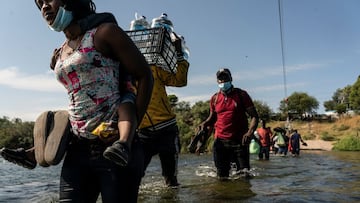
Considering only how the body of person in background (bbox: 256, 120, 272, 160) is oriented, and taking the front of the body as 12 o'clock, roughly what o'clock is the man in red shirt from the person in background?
The man in red shirt is roughly at 12 o'clock from the person in background.

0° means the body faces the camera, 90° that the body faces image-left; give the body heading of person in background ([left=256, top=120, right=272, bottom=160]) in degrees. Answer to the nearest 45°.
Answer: approximately 0°
